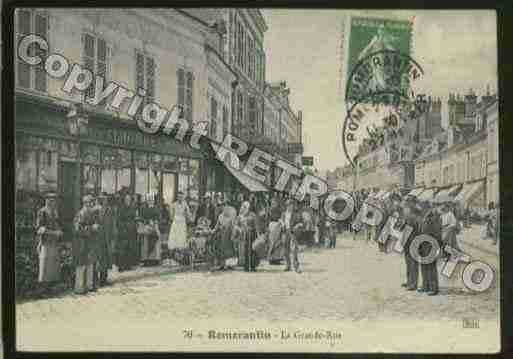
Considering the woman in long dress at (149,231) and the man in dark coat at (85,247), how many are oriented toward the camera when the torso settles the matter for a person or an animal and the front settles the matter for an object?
2
